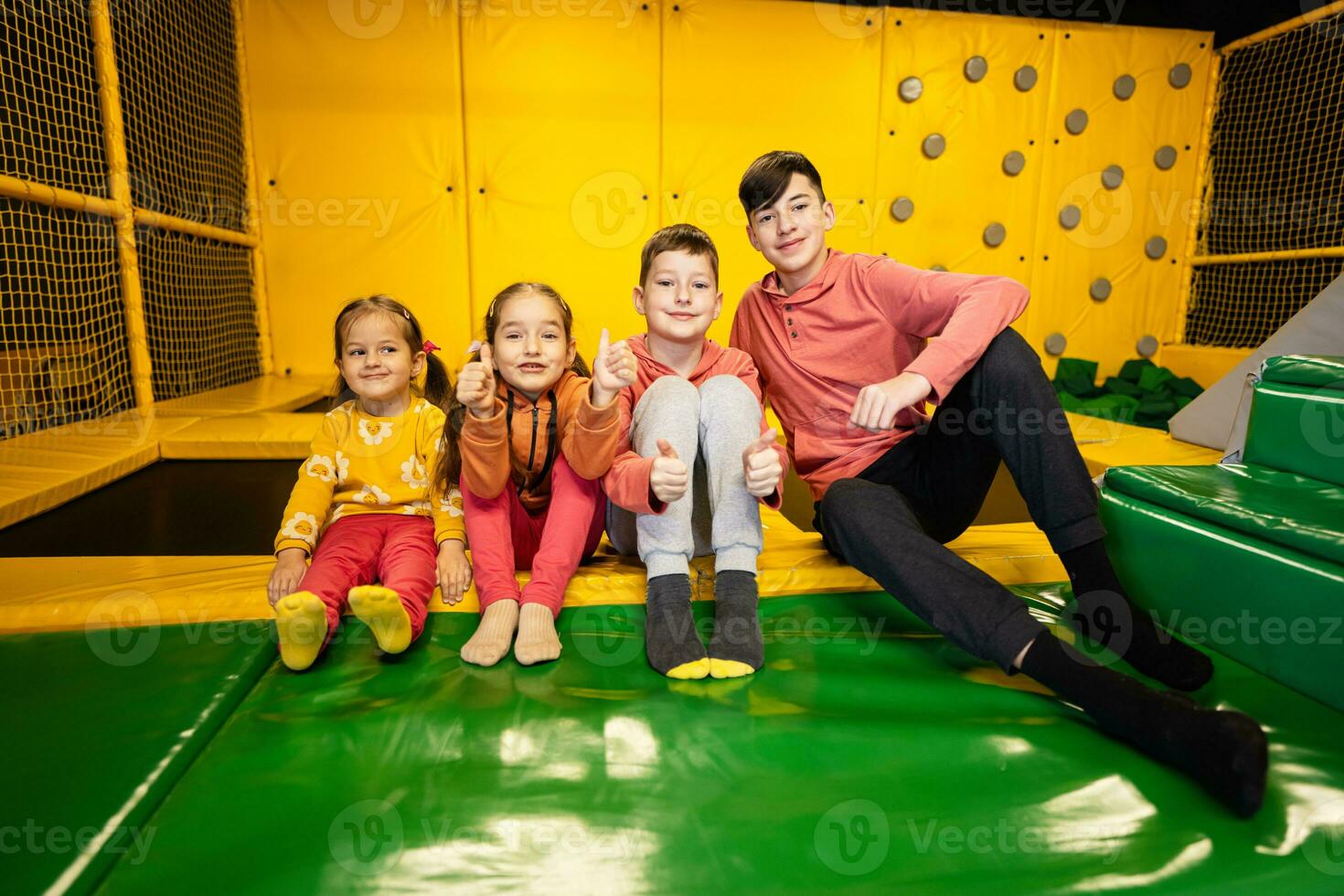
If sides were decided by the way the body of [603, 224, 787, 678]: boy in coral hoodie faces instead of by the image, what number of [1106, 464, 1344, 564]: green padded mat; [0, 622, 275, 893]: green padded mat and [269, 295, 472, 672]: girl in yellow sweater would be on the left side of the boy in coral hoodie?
1

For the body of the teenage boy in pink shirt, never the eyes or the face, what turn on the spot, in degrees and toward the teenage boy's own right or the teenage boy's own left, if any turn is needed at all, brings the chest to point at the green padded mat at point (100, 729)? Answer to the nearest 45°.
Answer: approximately 45° to the teenage boy's own right

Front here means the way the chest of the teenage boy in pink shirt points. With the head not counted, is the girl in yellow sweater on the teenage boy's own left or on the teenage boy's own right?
on the teenage boy's own right

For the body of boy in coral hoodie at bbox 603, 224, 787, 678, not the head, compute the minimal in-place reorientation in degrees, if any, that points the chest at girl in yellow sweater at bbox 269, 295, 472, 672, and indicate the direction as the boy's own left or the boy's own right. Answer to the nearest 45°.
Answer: approximately 90° to the boy's own right

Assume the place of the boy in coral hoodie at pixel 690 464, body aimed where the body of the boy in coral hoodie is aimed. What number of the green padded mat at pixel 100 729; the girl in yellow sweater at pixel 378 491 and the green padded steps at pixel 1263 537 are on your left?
1

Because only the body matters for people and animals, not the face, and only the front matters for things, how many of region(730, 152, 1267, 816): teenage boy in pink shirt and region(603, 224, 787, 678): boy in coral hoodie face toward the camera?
2

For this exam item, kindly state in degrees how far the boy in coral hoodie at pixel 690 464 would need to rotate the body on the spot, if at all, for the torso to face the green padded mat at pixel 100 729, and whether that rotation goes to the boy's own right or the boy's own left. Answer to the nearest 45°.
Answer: approximately 45° to the boy's own right

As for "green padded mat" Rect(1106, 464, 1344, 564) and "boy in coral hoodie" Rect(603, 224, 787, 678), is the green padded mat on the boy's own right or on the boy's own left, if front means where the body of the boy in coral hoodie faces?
on the boy's own left

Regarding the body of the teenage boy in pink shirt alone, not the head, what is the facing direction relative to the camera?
toward the camera

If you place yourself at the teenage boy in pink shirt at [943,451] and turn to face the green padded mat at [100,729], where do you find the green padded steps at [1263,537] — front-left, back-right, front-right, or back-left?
back-left

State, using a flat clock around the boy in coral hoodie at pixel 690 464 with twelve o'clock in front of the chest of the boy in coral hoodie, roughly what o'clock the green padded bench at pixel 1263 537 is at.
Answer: The green padded bench is roughly at 9 o'clock from the boy in coral hoodie.
